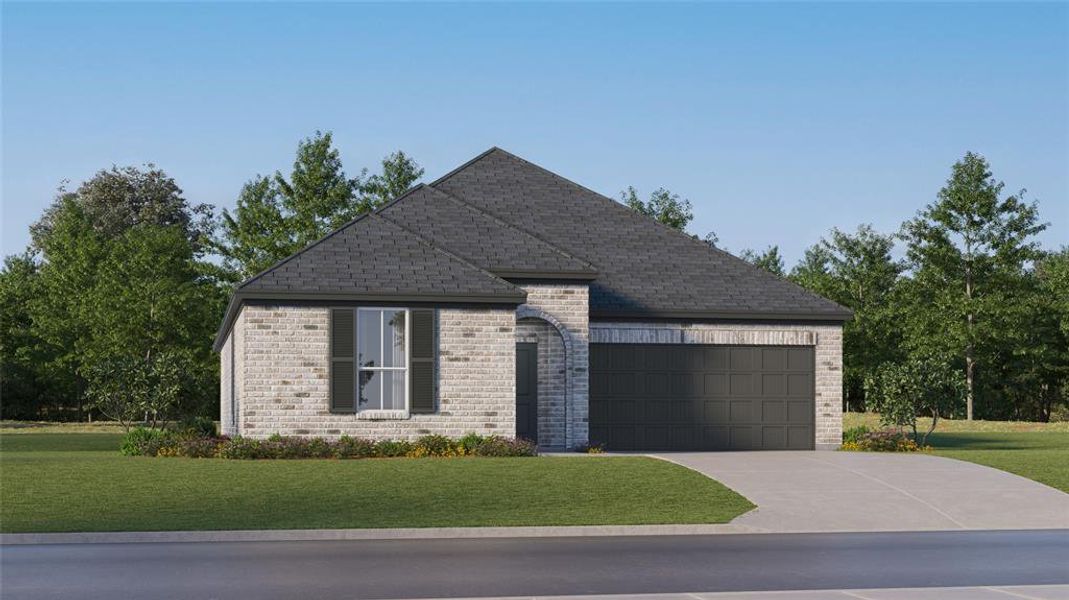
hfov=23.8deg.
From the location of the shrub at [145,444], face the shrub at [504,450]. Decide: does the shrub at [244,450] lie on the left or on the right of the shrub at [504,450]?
right

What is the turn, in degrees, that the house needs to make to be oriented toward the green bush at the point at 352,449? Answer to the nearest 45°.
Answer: approximately 45° to its right

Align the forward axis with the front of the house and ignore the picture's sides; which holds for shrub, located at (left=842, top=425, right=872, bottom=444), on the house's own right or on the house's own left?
on the house's own left

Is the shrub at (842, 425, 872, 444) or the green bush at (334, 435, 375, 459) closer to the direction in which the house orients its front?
the green bush

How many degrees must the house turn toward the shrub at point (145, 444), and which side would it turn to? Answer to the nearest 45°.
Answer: approximately 90° to its right

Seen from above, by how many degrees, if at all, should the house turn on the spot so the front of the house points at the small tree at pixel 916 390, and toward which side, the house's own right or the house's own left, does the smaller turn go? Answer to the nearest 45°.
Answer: approximately 90° to the house's own left

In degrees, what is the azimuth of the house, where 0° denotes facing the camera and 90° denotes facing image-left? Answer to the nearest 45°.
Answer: approximately 0°

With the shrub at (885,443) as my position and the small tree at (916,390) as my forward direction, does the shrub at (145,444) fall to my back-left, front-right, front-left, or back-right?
back-left

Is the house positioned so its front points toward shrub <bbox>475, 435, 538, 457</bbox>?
yes
